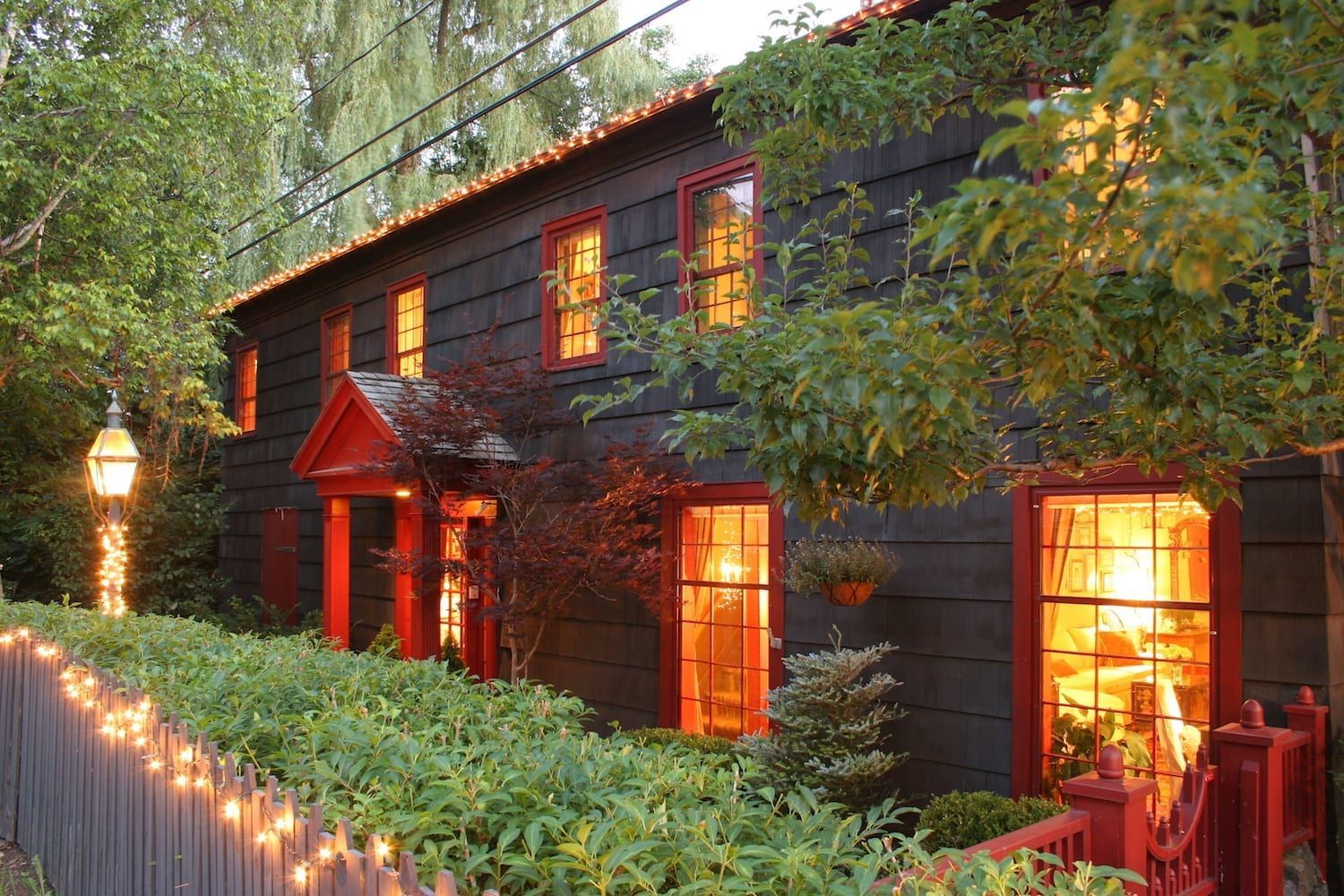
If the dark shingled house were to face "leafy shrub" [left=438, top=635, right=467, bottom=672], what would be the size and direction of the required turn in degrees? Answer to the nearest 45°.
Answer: approximately 90° to its right

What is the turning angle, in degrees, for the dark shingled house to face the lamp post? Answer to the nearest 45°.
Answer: approximately 45° to its right

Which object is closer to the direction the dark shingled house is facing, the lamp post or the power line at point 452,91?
the lamp post

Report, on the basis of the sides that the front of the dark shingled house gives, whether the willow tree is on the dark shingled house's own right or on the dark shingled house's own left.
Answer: on the dark shingled house's own right

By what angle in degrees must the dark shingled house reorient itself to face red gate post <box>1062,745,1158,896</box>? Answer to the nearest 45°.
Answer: approximately 45° to its left

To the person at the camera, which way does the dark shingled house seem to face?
facing the viewer and to the left of the viewer

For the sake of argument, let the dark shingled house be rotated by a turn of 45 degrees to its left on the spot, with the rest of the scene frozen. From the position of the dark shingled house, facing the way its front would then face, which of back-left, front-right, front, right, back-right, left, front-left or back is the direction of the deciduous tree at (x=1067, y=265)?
front
